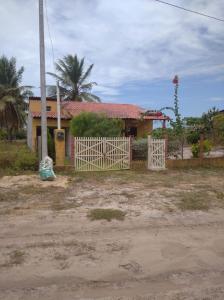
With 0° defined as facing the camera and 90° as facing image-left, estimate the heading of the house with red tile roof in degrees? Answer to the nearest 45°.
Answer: approximately 0°

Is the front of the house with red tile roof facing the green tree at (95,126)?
yes

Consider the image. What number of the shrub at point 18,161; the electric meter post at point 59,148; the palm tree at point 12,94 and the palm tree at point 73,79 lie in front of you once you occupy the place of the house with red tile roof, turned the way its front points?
2

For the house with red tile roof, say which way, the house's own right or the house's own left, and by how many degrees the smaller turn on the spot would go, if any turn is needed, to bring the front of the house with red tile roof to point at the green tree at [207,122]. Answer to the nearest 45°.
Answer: approximately 45° to the house's own left

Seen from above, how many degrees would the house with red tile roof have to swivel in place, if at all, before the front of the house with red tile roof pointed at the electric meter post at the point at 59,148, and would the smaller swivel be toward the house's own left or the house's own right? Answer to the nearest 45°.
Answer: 0° — it already faces it

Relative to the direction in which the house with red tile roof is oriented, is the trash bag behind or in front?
in front

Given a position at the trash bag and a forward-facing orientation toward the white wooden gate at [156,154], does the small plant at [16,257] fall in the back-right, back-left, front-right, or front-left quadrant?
back-right

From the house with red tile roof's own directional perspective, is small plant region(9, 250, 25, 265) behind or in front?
in front

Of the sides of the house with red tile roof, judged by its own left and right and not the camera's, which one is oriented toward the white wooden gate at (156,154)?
front

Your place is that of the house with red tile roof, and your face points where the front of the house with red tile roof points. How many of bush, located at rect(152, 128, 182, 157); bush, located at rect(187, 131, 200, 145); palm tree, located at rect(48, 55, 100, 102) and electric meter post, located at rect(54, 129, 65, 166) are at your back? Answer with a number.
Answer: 1
